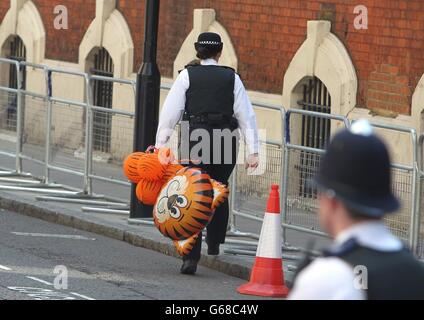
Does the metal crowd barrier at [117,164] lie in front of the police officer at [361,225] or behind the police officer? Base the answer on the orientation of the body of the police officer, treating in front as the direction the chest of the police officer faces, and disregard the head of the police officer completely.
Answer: in front

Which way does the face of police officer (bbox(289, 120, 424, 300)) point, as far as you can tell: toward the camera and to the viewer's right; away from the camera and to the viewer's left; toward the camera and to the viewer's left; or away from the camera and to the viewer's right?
away from the camera and to the viewer's left

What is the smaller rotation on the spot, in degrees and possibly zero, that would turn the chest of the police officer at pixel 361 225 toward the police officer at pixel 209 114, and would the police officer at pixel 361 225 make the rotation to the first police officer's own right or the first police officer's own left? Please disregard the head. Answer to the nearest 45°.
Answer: approximately 45° to the first police officer's own right

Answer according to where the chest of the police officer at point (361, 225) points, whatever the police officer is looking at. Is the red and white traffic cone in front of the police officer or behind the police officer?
in front

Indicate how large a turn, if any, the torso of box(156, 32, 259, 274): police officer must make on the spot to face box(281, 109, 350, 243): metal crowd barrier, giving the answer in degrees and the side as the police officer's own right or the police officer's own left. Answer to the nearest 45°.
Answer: approximately 45° to the police officer's own right

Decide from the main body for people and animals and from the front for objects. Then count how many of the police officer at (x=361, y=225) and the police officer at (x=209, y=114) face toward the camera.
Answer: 0

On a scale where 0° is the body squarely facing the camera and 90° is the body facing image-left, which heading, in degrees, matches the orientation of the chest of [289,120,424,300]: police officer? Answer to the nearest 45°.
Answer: approximately 135°

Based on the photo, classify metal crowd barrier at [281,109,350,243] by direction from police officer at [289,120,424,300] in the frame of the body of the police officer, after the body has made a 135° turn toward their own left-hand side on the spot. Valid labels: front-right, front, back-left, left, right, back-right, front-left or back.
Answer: back

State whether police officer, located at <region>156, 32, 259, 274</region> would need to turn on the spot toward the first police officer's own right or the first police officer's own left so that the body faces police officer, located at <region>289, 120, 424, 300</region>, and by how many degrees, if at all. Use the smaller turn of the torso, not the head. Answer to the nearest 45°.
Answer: approximately 180°

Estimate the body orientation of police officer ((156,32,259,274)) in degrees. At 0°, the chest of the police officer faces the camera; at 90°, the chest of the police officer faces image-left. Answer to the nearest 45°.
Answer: approximately 180°

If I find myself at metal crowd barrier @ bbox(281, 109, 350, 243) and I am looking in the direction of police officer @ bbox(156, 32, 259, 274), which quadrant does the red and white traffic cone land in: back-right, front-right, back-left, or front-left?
front-left

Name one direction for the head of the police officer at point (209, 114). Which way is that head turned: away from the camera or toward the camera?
away from the camera
